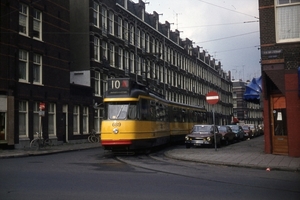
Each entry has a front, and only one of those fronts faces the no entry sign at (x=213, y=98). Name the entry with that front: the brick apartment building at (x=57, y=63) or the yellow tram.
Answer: the brick apartment building

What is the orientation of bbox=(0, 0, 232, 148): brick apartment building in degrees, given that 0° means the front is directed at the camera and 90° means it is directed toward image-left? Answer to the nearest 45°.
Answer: approximately 315°

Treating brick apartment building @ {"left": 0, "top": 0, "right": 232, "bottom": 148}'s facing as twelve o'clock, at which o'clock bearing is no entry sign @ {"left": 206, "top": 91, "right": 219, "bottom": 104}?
The no entry sign is roughly at 12 o'clock from the brick apartment building.

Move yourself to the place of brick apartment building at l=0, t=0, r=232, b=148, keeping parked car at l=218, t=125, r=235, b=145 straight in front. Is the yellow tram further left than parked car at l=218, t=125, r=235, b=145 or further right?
right

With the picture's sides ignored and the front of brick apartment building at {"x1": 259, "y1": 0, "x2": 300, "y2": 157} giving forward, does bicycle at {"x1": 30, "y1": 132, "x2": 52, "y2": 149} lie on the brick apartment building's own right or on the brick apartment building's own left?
on the brick apartment building's own right

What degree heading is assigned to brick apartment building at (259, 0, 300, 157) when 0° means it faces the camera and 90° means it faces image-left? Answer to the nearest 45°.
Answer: approximately 45°

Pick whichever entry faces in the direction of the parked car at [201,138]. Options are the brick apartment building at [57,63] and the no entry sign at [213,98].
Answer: the brick apartment building

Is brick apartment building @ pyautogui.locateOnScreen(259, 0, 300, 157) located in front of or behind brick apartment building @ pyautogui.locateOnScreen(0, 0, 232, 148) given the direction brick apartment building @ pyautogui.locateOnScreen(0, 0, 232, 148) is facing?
in front
